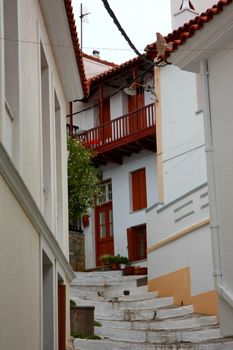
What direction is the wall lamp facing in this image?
to the viewer's left

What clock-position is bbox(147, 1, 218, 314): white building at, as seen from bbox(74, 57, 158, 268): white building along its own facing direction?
bbox(147, 1, 218, 314): white building is roughly at 10 o'clock from bbox(74, 57, 158, 268): white building.

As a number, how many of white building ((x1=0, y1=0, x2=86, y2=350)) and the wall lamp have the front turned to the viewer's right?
1

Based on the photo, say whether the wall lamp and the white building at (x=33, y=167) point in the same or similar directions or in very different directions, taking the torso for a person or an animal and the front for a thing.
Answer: very different directions

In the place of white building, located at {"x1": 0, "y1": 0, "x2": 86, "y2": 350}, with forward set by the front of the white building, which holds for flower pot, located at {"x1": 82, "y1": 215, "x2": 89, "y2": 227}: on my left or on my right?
on my left

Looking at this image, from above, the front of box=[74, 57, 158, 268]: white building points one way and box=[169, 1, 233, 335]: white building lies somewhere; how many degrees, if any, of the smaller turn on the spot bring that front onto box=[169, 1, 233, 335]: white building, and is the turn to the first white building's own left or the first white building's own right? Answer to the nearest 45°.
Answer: approximately 45° to the first white building's own left

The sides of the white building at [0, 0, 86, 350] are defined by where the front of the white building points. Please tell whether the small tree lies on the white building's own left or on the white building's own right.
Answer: on the white building's own left

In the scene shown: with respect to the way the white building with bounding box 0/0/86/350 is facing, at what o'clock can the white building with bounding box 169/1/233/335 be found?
the white building with bounding box 169/1/233/335 is roughly at 11 o'clock from the white building with bounding box 0/0/86/350.

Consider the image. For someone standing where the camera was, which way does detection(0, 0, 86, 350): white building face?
facing to the right of the viewer

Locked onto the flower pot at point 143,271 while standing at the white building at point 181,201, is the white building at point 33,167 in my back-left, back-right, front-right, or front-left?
back-left

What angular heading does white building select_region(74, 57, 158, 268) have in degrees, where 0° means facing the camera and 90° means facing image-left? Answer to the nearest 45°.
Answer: approximately 45°

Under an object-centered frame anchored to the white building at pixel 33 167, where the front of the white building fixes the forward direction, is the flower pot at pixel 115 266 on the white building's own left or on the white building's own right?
on the white building's own left
